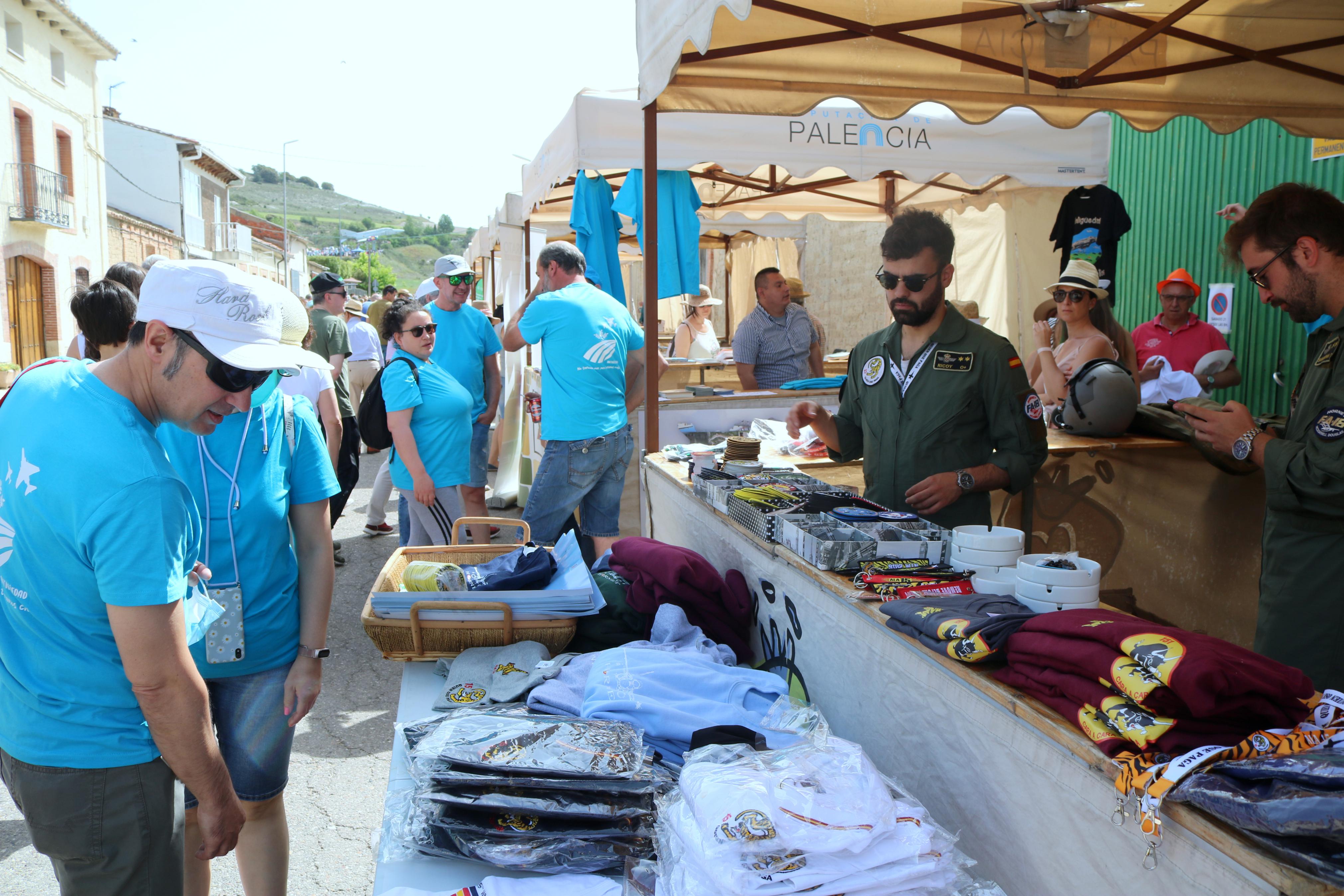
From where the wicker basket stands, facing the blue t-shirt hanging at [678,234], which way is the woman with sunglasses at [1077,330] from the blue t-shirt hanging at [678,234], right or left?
right

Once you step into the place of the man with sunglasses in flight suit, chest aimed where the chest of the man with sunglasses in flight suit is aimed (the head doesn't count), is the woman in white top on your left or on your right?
on your right

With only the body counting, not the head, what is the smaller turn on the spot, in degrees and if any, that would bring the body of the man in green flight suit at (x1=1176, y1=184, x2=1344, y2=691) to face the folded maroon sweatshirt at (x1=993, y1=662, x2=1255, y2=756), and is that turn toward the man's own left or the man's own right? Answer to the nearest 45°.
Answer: approximately 90° to the man's own left

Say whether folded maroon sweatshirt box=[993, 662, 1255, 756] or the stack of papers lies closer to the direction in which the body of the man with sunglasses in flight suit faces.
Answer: the stack of papers

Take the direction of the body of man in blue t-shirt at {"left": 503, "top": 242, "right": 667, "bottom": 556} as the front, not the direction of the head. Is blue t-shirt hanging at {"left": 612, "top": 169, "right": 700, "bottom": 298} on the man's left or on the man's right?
on the man's right

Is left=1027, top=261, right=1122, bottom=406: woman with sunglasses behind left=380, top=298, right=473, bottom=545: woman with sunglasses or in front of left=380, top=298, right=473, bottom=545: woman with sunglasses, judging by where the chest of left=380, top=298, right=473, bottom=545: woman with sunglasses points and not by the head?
in front

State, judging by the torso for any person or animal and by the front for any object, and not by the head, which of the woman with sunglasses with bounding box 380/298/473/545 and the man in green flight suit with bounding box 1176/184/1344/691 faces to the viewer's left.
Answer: the man in green flight suit

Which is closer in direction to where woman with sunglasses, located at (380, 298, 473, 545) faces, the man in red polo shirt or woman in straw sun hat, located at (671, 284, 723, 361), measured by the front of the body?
the man in red polo shirt

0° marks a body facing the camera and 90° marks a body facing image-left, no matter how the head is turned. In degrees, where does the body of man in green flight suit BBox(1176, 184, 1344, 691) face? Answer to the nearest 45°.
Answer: approximately 90°

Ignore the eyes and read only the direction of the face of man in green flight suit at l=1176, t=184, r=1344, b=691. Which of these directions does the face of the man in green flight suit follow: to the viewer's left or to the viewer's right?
to the viewer's left
